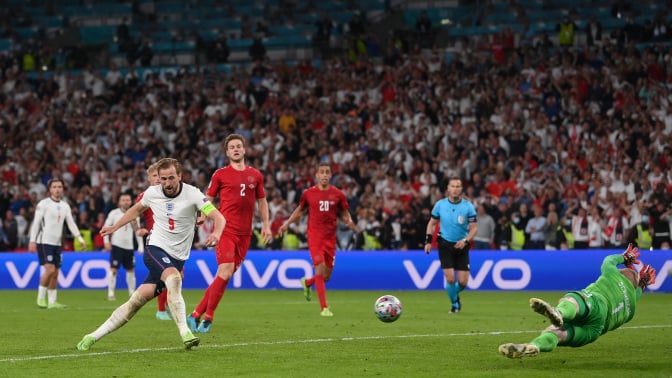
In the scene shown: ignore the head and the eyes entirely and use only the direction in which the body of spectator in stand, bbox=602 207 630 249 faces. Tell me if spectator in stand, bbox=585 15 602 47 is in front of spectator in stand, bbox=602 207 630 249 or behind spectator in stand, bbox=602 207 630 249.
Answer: behind

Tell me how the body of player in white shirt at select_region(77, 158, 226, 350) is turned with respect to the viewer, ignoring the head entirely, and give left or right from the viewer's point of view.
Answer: facing the viewer

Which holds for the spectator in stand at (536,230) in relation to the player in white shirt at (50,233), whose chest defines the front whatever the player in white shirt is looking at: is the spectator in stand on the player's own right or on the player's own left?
on the player's own left

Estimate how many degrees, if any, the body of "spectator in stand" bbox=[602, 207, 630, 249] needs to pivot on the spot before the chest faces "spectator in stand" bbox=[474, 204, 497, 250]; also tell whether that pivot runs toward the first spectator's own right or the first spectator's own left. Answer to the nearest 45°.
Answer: approximately 90° to the first spectator's own right

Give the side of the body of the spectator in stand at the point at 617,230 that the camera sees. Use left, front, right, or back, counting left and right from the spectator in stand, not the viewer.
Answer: front

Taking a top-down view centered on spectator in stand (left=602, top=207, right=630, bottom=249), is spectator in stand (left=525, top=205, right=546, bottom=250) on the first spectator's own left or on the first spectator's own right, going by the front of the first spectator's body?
on the first spectator's own right

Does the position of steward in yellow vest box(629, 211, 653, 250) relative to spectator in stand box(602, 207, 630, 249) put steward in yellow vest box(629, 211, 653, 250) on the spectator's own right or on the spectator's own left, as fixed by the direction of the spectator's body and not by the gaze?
on the spectator's own left

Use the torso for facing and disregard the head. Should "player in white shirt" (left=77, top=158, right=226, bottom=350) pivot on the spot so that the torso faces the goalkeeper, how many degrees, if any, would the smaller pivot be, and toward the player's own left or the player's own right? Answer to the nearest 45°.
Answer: approximately 45° to the player's own left

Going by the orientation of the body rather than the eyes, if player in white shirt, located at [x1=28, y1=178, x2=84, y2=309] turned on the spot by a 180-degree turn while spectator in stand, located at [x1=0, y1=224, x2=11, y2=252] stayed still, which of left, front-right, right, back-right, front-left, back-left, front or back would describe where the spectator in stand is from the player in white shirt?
front-right

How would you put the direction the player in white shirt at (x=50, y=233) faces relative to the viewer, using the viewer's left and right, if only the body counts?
facing the viewer and to the right of the viewer

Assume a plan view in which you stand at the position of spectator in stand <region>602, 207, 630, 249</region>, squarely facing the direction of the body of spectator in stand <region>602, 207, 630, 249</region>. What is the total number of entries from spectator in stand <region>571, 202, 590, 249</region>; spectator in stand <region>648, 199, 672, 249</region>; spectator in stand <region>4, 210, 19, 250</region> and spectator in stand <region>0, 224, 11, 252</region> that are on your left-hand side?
1

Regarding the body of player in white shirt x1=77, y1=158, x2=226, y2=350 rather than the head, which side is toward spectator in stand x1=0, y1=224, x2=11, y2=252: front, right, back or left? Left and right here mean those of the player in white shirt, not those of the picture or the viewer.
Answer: back

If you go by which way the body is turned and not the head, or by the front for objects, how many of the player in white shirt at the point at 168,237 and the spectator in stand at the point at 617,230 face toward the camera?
2

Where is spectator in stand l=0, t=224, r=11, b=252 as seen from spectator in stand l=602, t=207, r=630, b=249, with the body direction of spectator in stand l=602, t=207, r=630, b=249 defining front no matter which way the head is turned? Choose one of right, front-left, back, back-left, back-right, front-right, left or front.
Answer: right
